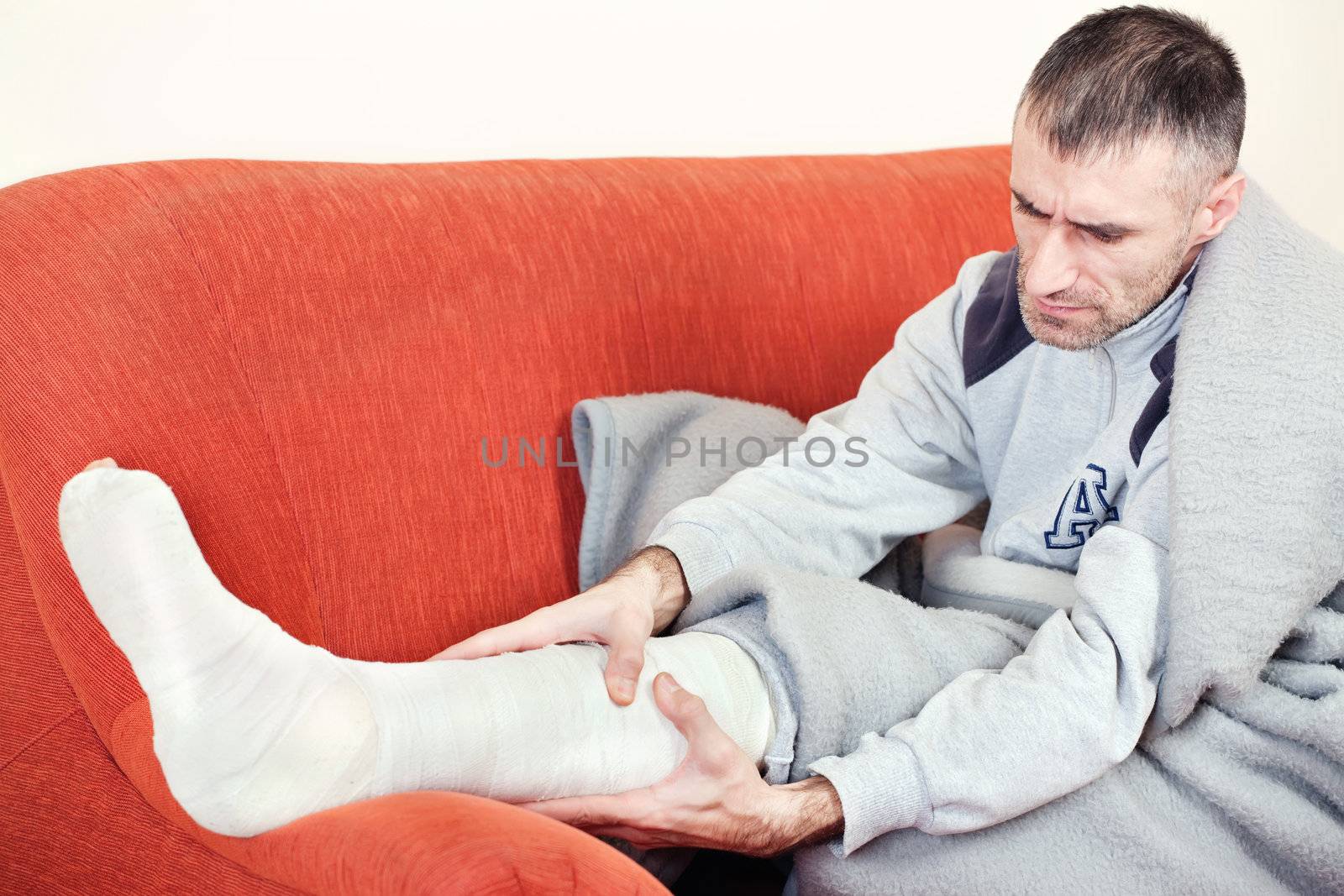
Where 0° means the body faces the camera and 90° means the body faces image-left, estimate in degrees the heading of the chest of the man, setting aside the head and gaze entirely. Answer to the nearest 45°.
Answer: approximately 45°
